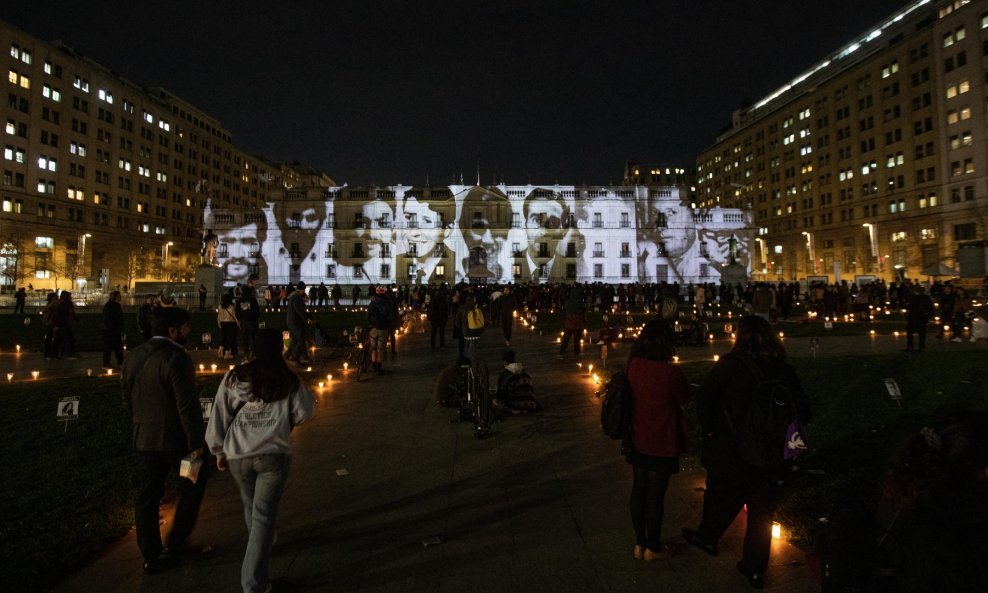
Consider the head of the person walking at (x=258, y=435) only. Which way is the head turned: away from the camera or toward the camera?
away from the camera

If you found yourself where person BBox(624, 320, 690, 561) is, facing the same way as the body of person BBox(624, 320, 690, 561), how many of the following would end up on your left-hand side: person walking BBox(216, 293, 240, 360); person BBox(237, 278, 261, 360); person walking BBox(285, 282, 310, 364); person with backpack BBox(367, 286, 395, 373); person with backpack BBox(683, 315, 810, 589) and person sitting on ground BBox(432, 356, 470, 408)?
5

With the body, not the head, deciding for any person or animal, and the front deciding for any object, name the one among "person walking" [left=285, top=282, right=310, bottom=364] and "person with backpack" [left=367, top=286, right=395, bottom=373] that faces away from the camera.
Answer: the person with backpack

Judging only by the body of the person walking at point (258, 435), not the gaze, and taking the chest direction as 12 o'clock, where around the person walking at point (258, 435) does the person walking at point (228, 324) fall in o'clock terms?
the person walking at point (228, 324) is roughly at 12 o'clock from the person walking at point (258, 435).

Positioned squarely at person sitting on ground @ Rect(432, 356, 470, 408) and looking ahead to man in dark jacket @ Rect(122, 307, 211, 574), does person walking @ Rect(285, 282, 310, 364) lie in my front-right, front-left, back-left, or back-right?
back-right

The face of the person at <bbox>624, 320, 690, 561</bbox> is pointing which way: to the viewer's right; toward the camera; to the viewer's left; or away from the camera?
away from the camera

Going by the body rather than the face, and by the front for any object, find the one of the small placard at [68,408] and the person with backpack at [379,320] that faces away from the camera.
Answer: the person with backpack

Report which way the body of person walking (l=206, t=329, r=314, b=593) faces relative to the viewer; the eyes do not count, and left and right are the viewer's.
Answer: facing away from the viewer

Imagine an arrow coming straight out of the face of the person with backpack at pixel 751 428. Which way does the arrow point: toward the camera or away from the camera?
away from the camera

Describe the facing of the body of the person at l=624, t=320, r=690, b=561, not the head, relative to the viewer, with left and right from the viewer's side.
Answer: facing away from the viewer and to the right of the viewer

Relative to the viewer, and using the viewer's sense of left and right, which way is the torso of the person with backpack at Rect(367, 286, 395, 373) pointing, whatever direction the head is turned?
facing away from the viewer

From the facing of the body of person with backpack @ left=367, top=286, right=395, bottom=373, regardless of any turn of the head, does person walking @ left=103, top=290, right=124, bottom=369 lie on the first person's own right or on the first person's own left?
on the first person's own left

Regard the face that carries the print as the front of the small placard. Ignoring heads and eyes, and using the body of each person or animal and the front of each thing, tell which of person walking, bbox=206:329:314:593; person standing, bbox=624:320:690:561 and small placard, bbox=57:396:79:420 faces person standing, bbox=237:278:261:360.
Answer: person walking, bbox=206:329:314:593
